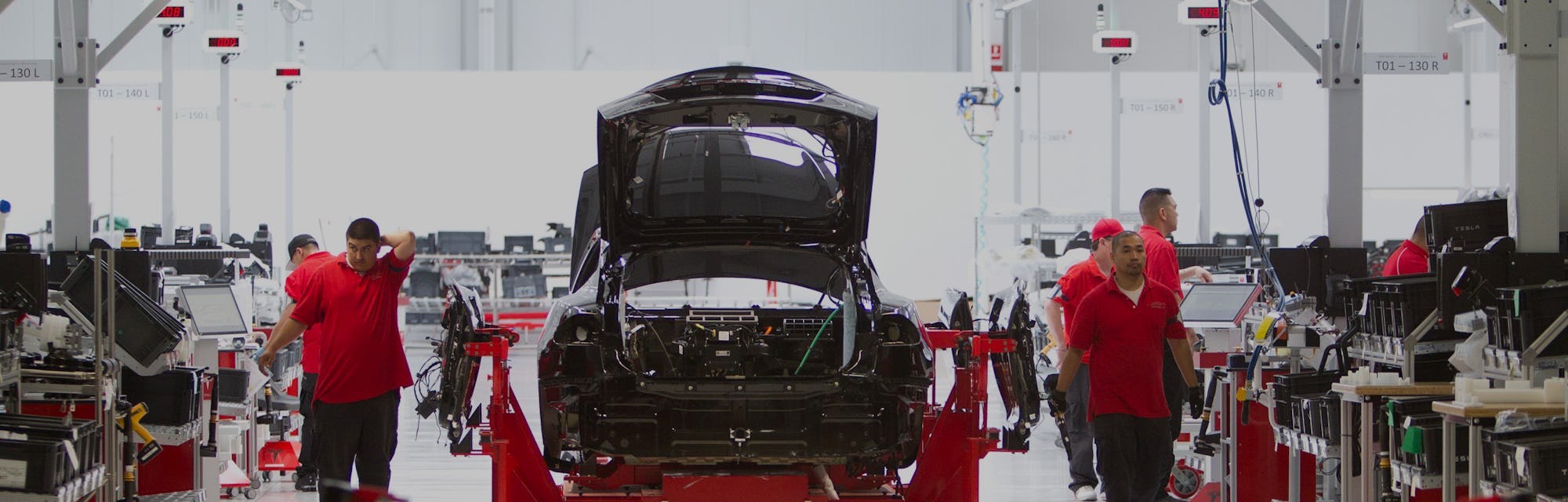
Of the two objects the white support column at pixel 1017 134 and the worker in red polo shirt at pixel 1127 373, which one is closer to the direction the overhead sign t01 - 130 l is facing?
the worker in red polo shirt

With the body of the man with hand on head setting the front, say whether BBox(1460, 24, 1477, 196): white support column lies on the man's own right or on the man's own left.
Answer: on the man's own left

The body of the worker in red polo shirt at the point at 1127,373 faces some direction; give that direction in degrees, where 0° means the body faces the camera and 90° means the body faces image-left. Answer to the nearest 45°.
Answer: approximately 0°

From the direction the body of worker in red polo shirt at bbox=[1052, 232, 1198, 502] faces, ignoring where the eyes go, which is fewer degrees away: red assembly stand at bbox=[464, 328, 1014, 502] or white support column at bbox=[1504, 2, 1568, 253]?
the red assembly stand

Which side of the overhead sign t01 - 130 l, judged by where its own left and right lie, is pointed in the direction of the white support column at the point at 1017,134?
left
